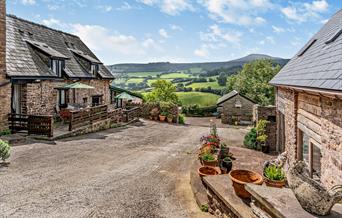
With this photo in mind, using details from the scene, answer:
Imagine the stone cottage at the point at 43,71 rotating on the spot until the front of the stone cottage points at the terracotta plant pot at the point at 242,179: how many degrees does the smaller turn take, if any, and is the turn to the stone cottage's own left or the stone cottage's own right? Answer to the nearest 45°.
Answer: approximately 45° to the stone cottage's own right

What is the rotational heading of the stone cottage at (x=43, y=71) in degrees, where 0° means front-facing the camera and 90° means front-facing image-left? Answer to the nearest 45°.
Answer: approximately 315°

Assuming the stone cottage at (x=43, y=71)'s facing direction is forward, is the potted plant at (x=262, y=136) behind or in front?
in front

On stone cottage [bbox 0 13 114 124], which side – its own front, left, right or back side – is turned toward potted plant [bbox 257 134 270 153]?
front

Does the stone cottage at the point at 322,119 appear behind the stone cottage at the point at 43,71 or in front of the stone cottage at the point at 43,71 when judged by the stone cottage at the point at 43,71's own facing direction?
in front

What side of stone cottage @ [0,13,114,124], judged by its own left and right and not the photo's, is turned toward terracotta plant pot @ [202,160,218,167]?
front

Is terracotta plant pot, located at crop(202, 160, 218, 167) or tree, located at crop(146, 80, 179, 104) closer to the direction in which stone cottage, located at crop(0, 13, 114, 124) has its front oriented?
the terracotta plant pot

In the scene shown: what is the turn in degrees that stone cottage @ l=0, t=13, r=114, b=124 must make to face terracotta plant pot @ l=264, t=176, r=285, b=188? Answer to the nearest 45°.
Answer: approximately 45° to its right

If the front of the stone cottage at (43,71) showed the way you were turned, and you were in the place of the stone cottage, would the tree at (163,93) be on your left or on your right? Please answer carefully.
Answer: on your left

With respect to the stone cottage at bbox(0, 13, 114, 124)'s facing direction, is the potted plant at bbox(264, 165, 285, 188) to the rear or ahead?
ahead
